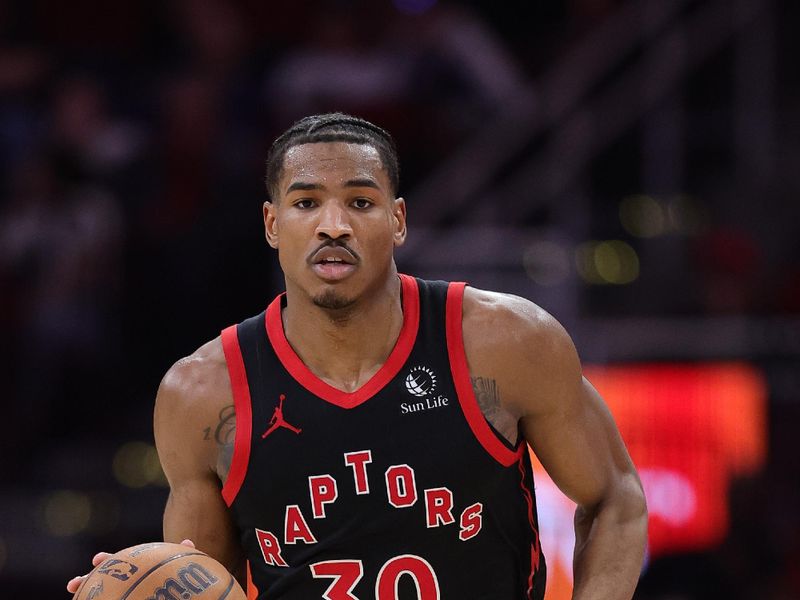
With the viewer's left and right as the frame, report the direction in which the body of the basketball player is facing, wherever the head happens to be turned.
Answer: facing the viewer
